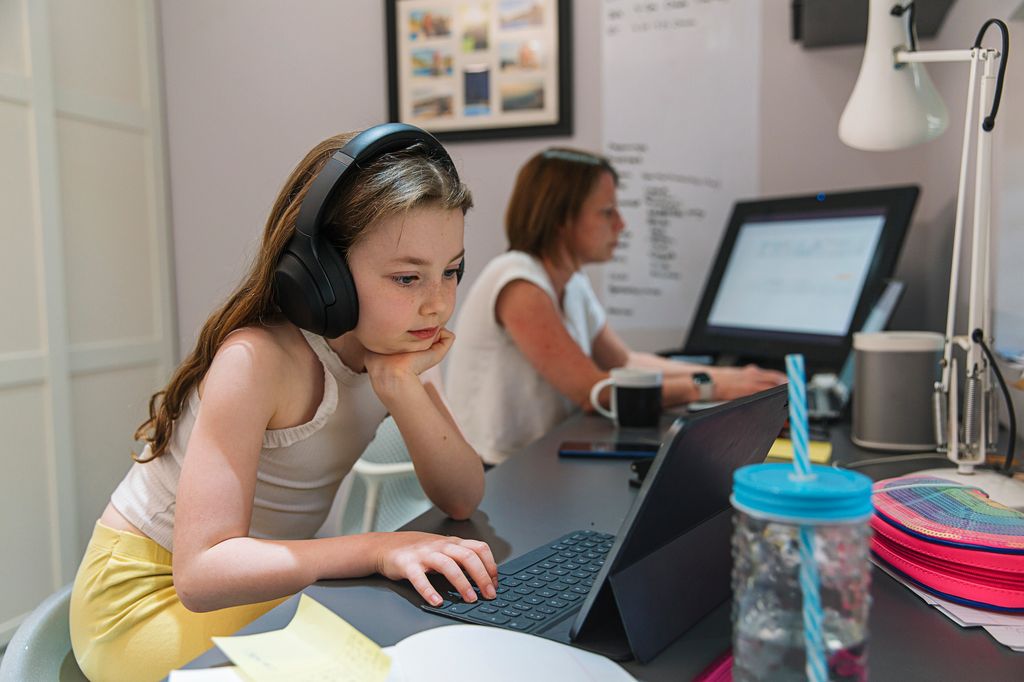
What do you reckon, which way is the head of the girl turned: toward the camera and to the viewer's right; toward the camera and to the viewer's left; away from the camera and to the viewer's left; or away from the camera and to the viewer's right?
toward the camera and to the viewer's right

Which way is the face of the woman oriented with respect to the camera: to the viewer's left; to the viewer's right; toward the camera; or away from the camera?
to the viewer's right

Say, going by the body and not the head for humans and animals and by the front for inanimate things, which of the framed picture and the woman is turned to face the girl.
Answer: the framed picture

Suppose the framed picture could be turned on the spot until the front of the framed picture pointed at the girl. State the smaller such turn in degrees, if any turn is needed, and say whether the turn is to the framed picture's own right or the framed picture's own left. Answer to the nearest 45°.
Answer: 0° — it already faces them

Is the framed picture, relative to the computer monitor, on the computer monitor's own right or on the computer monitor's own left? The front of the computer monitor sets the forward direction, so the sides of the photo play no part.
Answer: on the computer monitor's own right

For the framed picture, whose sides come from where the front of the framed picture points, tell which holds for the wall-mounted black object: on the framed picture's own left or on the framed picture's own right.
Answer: on the framed picture's own left

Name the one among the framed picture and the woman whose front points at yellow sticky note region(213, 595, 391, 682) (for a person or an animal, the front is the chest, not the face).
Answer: the framed picture

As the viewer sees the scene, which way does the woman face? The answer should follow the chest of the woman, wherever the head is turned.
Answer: to the viewer's right

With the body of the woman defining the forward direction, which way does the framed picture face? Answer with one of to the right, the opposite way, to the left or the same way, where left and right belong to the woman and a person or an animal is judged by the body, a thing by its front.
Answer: to the right

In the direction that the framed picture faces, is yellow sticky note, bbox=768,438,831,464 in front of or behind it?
in front

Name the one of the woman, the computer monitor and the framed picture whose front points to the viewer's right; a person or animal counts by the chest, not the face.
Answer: the woman

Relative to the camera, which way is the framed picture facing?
toward the camera

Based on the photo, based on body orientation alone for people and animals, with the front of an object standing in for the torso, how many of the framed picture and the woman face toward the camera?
1

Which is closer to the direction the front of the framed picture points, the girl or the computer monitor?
the girl

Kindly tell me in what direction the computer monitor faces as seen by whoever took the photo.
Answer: facing the viewer and to the left of the viewer

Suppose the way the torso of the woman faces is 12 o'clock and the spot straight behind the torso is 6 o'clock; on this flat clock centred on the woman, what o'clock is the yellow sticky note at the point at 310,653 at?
The yellow sticky note is roughly at 3 o'clock from the woman.
